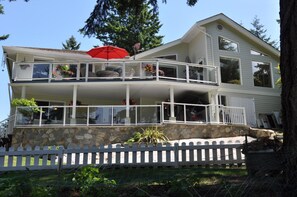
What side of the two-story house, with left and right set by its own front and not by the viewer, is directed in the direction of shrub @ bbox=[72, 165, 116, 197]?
front

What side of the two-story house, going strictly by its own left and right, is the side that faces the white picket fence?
front

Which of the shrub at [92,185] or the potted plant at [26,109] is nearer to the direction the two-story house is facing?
the shrub

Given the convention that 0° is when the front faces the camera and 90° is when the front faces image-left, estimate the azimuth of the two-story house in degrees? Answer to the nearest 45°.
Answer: approximately 0°
